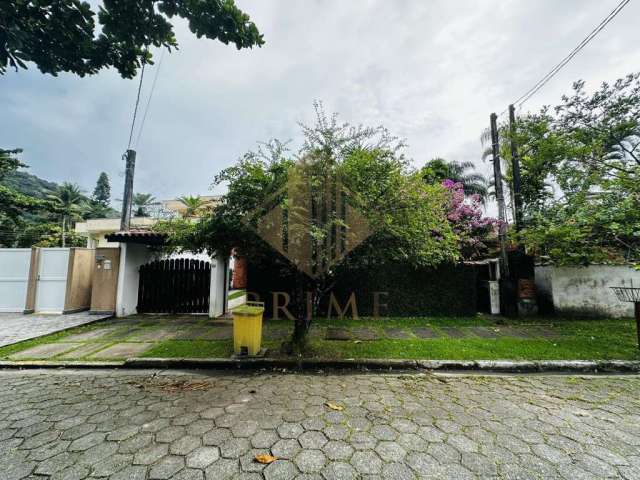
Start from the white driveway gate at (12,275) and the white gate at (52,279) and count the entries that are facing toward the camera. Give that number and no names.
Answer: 2

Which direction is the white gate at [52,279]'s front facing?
toward the camera

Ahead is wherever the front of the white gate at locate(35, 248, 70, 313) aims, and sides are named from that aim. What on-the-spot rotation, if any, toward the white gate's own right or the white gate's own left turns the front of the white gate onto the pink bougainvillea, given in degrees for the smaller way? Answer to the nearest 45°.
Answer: approximately 45° to the white gate's own left

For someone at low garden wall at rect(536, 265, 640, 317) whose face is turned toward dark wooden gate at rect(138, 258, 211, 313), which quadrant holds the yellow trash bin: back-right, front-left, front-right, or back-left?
front-left

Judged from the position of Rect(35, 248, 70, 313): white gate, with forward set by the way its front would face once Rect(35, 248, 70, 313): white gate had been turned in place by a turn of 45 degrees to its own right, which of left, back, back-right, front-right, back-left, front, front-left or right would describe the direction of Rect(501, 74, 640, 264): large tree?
left

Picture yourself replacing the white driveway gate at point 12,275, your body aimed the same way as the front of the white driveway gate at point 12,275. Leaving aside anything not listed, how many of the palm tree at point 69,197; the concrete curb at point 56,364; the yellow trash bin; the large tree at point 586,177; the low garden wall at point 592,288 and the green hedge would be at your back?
1

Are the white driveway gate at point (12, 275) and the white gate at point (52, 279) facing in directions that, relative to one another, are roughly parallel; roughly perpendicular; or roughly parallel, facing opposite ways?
roughly parallel

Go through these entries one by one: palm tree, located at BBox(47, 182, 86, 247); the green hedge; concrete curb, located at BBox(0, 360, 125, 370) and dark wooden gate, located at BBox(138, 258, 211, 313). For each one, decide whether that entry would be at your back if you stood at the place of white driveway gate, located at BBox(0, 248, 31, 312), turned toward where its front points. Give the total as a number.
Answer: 1

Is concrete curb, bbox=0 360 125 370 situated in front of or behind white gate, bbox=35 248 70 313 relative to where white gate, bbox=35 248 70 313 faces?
in front

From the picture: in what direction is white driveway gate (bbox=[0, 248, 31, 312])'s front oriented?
toward the camera

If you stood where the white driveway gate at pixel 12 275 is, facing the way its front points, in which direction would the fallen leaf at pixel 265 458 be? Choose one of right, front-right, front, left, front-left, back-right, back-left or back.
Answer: front

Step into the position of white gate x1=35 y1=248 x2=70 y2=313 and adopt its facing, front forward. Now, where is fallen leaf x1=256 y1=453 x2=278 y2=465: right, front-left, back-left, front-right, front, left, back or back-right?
front

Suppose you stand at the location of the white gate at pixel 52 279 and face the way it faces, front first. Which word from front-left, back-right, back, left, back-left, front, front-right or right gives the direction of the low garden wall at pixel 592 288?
front-left

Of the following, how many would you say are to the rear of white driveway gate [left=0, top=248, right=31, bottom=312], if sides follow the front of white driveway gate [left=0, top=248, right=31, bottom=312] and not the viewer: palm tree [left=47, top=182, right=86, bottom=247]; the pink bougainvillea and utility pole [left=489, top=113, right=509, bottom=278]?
1
